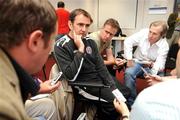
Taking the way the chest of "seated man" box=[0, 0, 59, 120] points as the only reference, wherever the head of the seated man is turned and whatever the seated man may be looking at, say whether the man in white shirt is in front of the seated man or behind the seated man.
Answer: in front

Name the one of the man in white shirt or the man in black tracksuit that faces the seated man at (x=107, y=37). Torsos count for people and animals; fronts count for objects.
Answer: the man in white shirt

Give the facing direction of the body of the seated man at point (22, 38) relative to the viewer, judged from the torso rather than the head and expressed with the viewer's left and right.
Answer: facing away from the viewer and to the right of the viewer

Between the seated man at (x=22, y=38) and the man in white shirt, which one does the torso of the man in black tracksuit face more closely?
the seated man

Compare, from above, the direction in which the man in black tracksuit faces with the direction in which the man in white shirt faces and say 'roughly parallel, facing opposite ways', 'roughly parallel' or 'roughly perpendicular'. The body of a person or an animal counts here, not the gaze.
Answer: roughly perpendicular

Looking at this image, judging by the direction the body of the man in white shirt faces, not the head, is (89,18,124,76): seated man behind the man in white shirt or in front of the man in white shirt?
in front

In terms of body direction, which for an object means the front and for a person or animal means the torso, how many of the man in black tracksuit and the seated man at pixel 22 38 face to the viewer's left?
0

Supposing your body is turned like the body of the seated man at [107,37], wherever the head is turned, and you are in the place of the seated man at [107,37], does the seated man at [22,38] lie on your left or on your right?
on your right

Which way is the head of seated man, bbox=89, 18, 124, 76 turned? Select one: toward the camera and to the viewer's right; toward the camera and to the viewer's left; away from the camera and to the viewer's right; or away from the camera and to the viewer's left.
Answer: toward the camera and to the viewer's left

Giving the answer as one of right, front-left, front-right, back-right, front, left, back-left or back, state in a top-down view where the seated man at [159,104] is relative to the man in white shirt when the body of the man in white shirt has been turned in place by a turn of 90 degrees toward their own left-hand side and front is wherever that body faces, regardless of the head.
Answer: front-right

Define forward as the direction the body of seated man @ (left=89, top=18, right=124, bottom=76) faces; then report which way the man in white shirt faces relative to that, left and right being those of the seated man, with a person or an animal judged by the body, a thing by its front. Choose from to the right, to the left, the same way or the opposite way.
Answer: to the right

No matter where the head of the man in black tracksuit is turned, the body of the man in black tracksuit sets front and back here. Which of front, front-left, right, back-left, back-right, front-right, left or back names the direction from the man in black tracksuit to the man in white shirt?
left
